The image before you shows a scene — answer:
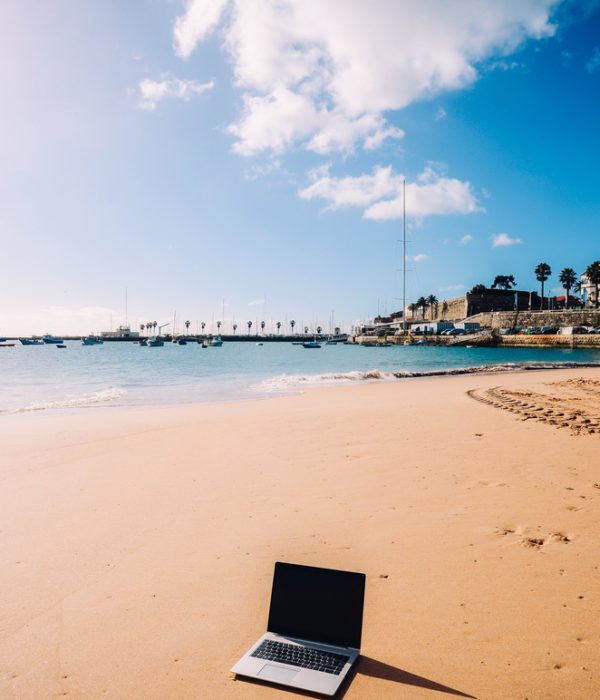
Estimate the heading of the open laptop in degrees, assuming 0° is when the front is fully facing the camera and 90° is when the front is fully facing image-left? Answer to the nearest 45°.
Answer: approximately 45°
